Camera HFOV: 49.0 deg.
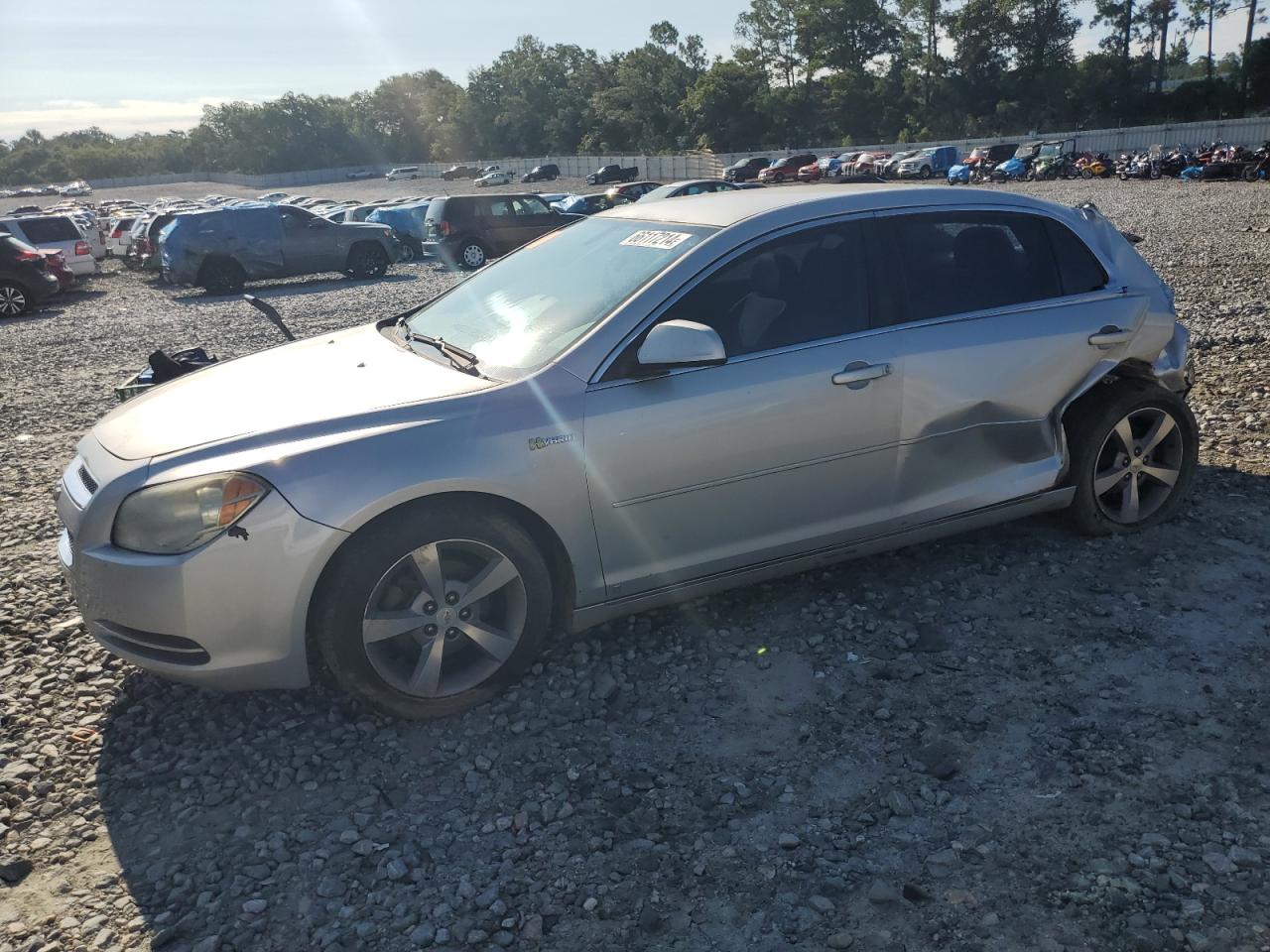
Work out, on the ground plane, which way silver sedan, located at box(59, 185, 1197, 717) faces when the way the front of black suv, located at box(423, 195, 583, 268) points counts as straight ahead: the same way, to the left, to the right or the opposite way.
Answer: the opposite way

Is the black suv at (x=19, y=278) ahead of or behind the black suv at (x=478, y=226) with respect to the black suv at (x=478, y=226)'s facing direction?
behind

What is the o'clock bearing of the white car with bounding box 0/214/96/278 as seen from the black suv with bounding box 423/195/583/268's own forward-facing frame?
The white car is roughly at 8 o'clock from the black suv.

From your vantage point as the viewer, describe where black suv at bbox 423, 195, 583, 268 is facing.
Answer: facing away from the viewer and to the right of the viewer

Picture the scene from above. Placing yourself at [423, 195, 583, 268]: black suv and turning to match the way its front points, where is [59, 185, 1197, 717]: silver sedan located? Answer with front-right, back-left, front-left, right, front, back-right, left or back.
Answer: back-right

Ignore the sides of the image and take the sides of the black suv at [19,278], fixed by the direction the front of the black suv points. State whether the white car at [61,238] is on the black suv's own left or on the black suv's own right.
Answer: on the black suv's own right
